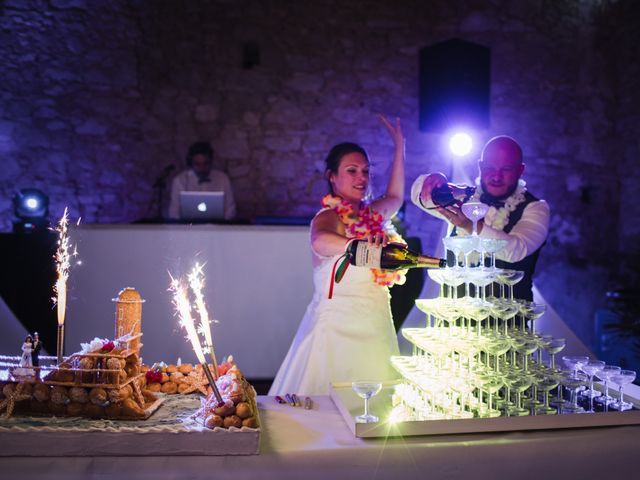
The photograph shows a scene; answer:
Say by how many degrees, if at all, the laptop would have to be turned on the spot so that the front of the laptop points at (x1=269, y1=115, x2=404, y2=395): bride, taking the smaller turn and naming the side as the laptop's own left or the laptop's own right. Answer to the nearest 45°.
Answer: approximately 180°

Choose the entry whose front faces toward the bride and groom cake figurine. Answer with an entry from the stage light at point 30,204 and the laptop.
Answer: the stage light

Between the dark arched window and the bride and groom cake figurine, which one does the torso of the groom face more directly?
the bride and groom cake figurine

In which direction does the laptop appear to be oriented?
away from the camera

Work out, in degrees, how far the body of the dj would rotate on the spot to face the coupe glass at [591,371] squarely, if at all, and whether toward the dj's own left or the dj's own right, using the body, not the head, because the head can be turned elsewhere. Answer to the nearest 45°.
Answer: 0° — they already face it

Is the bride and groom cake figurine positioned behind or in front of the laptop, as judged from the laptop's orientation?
behind

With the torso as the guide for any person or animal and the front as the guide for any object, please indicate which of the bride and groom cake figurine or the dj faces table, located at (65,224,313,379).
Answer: the dj

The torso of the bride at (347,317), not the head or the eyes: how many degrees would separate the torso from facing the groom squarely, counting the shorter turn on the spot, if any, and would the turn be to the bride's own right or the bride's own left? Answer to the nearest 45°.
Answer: approximately 45° to the bride's own left

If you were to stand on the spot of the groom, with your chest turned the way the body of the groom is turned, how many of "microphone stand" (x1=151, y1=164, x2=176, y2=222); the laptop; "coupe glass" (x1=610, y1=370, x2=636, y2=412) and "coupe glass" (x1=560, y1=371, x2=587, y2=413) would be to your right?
2
